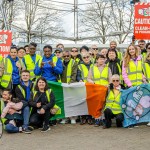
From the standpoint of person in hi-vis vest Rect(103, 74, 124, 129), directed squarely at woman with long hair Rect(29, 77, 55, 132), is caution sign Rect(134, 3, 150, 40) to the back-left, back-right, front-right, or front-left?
back-right

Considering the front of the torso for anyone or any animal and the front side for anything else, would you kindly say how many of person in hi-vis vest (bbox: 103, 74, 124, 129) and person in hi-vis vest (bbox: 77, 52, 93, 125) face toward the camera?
2

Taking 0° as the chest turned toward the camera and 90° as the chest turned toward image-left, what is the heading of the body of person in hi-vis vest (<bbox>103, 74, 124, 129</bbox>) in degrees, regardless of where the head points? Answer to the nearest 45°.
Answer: approximately 0°

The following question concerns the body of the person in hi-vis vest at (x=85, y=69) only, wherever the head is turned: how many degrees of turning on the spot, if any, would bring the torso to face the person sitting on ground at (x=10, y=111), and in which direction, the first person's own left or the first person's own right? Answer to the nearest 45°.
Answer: approximately 45° to the first person's own right

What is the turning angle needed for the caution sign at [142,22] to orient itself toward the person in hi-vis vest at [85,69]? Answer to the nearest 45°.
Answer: approximately 45° to its right

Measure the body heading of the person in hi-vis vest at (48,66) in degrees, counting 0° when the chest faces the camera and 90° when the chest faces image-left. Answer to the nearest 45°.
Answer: approximately 0°

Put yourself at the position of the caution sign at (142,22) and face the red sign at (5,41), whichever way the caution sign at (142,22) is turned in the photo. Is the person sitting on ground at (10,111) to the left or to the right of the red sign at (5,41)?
left

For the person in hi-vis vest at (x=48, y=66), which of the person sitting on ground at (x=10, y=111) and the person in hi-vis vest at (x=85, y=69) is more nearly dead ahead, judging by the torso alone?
the person sitting on ground
